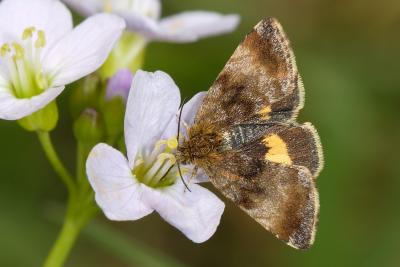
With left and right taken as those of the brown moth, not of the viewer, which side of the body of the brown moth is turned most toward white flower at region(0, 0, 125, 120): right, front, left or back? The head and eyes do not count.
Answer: front

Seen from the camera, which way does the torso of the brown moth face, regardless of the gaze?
to the viewer's left
